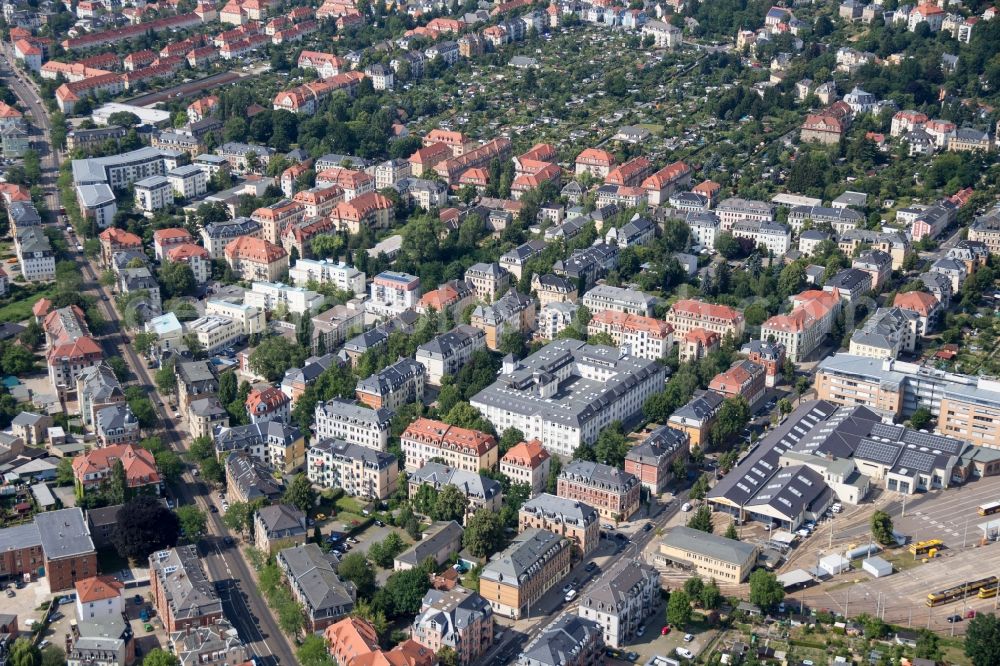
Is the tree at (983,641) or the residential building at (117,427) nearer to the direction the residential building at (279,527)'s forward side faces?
the residential building

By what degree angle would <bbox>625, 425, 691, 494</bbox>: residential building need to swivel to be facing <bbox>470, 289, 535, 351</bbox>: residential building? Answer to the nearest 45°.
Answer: approximately 180°

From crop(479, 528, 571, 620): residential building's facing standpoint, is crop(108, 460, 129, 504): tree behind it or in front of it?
behind

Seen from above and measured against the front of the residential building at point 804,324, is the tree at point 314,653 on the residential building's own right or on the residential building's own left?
on the residential building's own right

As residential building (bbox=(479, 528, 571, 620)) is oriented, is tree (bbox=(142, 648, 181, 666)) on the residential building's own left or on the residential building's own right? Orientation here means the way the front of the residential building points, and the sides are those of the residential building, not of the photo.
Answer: on the residential building's own right

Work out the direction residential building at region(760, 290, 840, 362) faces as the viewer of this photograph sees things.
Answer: facing the viewer and to the right of the viewer

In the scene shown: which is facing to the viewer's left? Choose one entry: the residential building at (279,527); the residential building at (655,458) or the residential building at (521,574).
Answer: the residential building at (279,527)

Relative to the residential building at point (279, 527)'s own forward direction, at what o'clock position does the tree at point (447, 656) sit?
The tree is roughly at 8 o'clock from the residential building.

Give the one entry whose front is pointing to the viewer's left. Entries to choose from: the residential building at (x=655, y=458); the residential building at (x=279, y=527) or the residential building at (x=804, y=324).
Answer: the residential building at (x=279, y=527)

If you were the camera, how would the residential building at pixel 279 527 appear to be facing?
facing to the left of the viewer

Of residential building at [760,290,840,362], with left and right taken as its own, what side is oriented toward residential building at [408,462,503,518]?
right

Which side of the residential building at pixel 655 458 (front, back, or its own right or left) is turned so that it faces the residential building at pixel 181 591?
right

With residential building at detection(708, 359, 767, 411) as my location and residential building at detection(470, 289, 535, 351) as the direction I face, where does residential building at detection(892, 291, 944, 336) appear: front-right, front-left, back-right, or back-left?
back-right

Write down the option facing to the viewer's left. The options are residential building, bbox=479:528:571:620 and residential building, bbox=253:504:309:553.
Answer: residential building, bbox=253:504:309:553

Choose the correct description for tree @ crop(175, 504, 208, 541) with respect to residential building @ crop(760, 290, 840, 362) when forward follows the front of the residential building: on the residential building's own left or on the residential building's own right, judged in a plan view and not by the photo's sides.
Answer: on the residential building's own right
